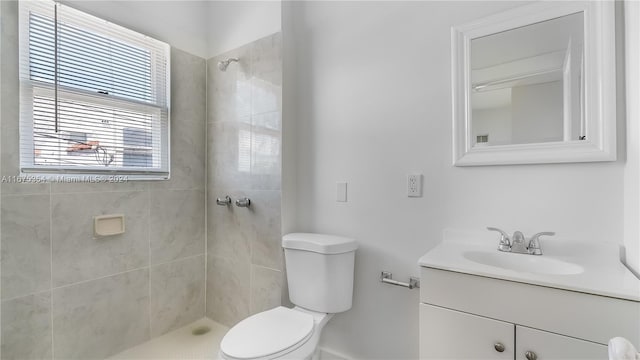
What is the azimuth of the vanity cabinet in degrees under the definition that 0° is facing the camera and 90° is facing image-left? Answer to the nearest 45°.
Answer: approximately 45°

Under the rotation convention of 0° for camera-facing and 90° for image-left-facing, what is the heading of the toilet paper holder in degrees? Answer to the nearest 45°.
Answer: approximately 45°

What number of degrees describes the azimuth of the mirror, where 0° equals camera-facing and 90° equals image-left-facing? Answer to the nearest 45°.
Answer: approximately 45°

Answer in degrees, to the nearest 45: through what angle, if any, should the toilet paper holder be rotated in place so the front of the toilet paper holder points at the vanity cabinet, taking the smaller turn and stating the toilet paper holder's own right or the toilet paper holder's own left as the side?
approximately 90° to the toilet paper holder's own left

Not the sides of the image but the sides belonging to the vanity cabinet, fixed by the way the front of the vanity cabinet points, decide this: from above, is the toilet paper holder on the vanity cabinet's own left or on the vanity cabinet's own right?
on the vanity cabinet's own right
